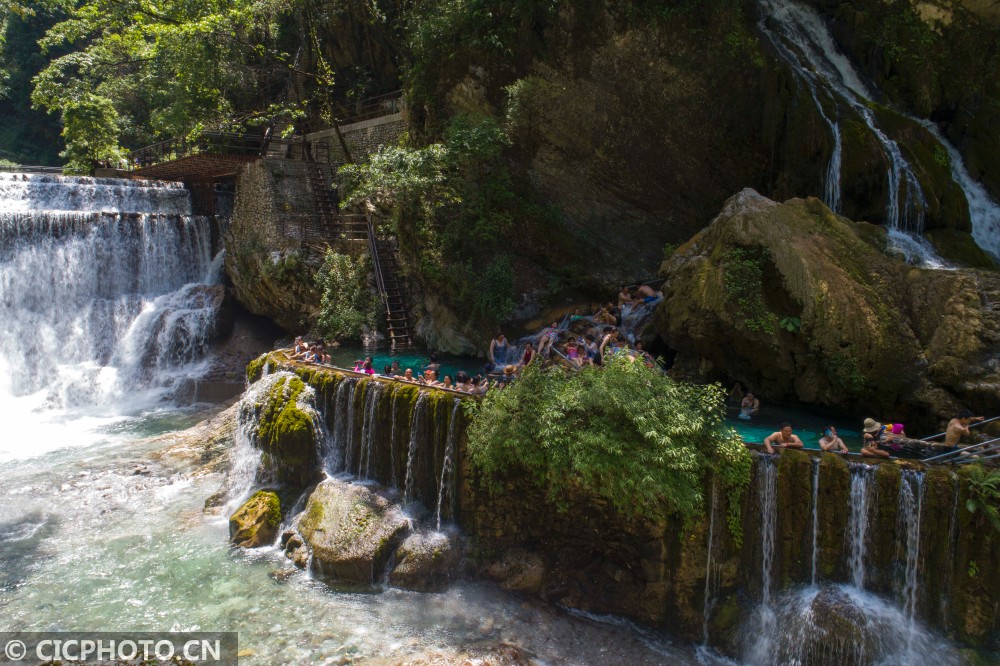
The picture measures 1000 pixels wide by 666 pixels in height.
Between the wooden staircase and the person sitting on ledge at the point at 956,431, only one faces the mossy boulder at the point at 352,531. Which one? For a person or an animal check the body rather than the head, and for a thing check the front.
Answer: the wooden staircase

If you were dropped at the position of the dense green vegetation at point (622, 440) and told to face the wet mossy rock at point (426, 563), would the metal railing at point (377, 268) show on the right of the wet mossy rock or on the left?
right

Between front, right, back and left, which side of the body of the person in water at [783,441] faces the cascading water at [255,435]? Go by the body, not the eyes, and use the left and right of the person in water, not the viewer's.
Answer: right

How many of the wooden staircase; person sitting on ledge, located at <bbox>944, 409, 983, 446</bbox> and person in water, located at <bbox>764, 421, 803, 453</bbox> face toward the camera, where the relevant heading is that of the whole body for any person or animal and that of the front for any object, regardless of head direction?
2

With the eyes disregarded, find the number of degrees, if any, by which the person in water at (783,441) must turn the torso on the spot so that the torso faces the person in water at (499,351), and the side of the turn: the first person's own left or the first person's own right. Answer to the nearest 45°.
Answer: approximately 135° to the first person's own right

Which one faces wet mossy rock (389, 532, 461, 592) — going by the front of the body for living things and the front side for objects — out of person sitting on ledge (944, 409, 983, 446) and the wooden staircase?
the wooden staircase
